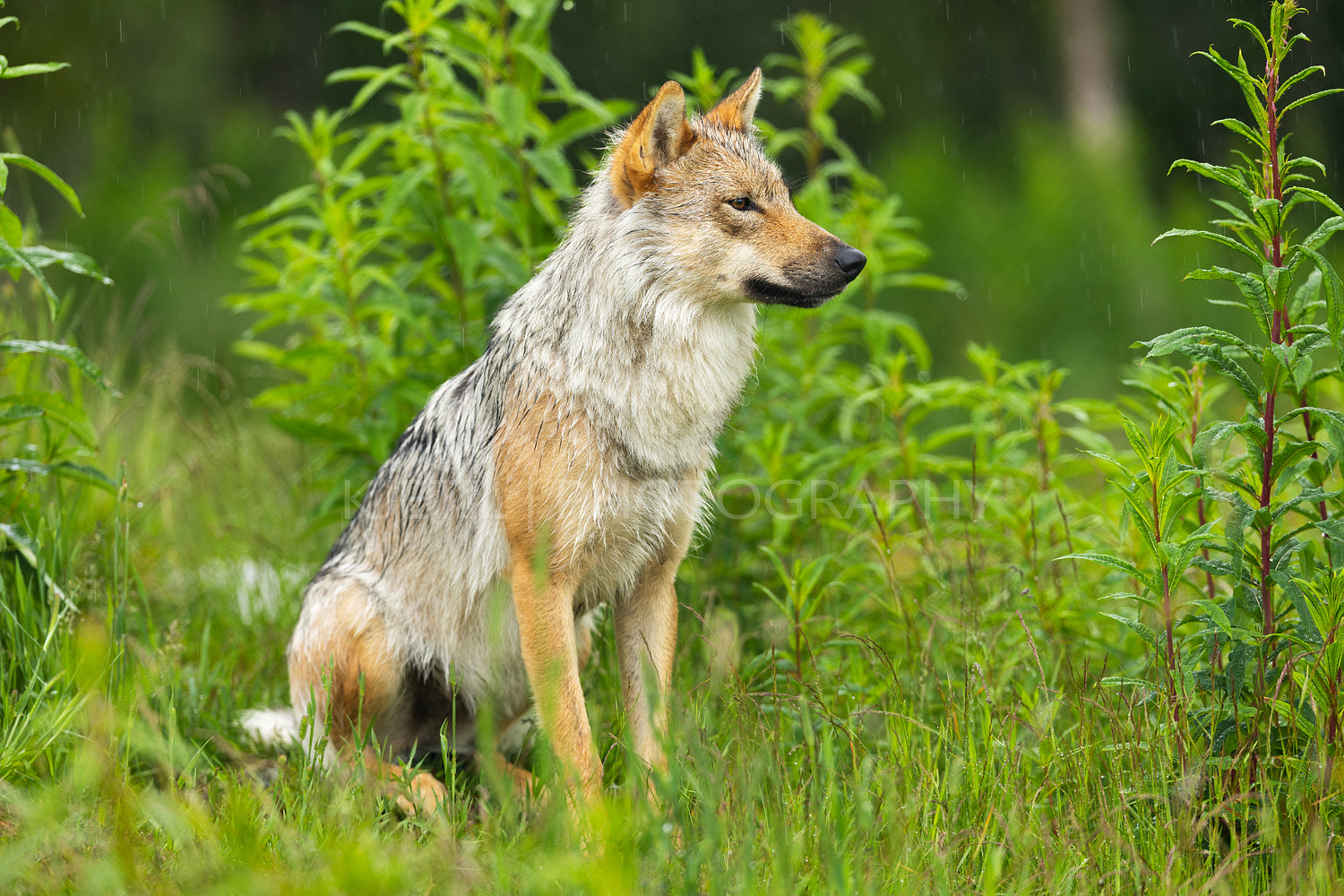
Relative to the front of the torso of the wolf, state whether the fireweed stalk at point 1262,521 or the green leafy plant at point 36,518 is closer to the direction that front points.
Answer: the fireweed stalk

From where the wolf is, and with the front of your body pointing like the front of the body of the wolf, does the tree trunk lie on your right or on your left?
on your left

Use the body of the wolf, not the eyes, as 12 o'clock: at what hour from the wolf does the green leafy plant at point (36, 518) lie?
The green leafy plant is roughly at 5 o'clock from the wolf.

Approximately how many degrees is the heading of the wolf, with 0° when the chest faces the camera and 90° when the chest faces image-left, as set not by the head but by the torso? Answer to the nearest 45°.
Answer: approximately 315°

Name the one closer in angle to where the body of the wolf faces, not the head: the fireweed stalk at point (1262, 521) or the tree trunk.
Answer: the fireweed stalk
